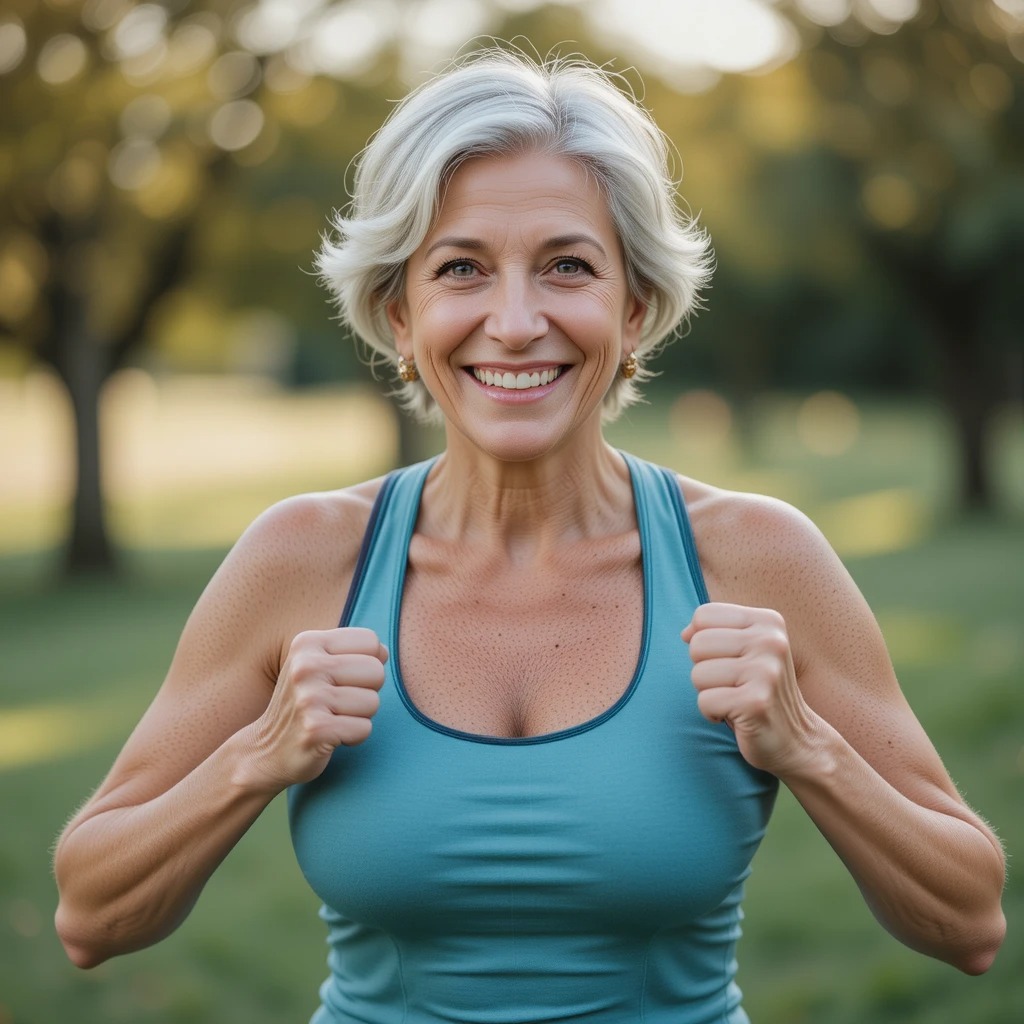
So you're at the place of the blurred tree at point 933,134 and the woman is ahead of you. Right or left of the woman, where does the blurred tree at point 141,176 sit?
right

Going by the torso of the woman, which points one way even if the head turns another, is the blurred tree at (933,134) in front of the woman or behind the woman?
behind

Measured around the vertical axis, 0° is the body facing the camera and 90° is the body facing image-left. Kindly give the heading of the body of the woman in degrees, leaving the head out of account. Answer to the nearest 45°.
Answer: approximately 0°

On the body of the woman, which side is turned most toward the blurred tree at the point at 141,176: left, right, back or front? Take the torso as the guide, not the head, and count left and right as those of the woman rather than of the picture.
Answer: back
